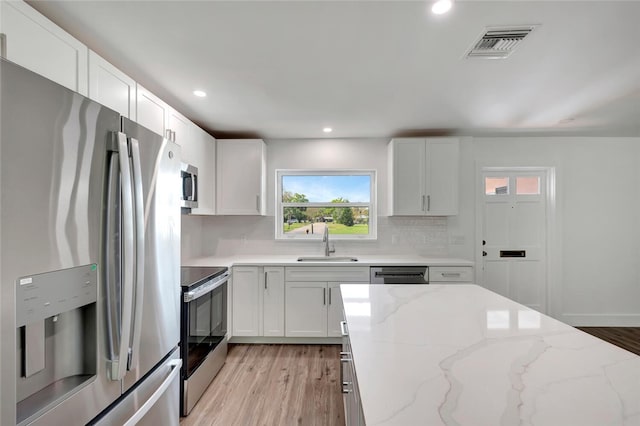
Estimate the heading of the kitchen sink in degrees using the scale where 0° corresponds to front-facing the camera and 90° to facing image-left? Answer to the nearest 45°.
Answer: approximately 0°

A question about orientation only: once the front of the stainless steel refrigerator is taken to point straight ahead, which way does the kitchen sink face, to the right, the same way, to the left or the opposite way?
to the right

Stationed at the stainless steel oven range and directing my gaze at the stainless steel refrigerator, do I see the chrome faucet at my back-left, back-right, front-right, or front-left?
back-left

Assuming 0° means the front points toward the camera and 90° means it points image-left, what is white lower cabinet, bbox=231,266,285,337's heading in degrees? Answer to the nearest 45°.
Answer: approximately 0°

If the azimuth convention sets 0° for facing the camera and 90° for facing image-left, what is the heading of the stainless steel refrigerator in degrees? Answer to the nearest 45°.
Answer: approximately 315°

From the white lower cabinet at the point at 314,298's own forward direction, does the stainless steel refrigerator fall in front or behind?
in front

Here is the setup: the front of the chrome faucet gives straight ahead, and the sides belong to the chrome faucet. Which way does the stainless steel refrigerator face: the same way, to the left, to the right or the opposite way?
to the left

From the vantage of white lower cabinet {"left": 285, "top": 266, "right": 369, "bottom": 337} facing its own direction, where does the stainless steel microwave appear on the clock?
The stainless steel microwave is roughly at 2 o'clock from the white lower cabinet.

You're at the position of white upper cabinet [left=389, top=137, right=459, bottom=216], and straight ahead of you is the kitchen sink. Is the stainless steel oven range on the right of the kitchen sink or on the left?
left

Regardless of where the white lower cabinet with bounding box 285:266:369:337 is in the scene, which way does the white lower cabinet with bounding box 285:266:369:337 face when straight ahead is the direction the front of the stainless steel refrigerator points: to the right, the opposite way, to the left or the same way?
to the right
